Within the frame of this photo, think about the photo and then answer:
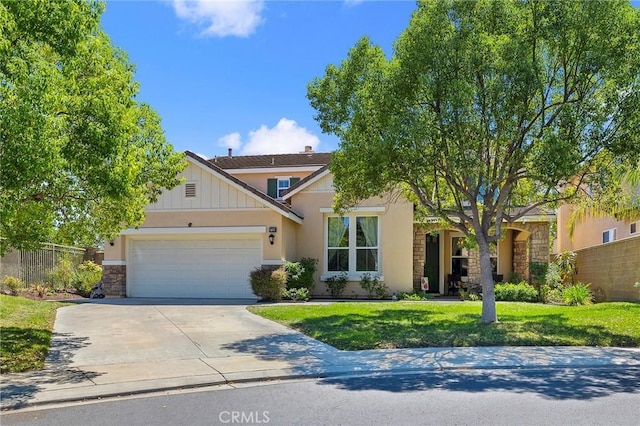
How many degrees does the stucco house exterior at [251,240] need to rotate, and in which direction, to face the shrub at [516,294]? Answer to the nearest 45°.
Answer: approximately 90° to its left

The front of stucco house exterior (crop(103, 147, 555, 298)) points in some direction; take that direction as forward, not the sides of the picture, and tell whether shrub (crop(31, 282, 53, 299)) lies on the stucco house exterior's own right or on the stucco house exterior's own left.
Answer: on the stucco house exterior's own right

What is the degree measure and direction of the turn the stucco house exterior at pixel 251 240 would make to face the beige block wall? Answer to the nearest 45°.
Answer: approximately 90° to its left

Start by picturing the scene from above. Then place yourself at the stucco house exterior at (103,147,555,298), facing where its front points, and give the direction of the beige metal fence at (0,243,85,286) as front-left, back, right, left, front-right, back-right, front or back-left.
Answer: right

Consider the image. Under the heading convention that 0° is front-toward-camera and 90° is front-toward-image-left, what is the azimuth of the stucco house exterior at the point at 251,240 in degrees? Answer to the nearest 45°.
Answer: approximately 0°

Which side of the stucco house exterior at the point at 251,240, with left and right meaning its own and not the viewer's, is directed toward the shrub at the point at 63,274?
right
